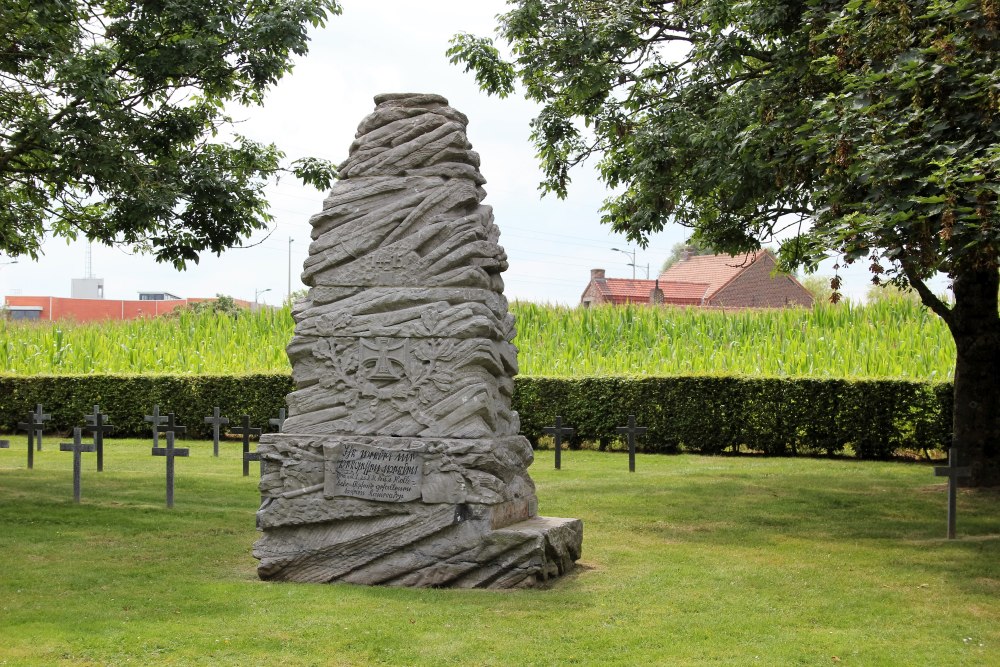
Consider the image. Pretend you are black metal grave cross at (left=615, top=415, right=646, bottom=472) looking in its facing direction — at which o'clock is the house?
The house is roughly at 6 o'clock from the black metal grave cross.

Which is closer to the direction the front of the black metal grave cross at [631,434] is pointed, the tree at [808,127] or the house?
the tree

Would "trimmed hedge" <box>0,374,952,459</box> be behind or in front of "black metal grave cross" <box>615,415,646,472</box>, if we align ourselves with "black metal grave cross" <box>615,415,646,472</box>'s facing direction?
behind

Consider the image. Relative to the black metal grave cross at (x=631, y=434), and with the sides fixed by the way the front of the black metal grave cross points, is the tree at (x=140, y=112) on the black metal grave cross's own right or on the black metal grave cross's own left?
on the black metal grave cross's own right

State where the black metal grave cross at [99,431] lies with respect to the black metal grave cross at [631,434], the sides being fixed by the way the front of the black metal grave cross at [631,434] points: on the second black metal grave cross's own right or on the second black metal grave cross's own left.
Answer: on the second black metal grave cross's own right

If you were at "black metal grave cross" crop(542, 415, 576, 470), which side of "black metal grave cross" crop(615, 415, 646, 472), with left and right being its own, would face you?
right

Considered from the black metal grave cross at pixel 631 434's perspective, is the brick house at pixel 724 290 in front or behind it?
behind

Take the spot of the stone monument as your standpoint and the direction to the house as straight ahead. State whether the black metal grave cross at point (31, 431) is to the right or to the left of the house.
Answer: left

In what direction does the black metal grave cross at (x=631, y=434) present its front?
toward the camera

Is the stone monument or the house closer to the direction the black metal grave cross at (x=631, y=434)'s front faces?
the stone monument

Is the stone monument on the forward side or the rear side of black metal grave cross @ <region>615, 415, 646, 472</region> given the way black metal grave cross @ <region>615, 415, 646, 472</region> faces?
on the forward side
